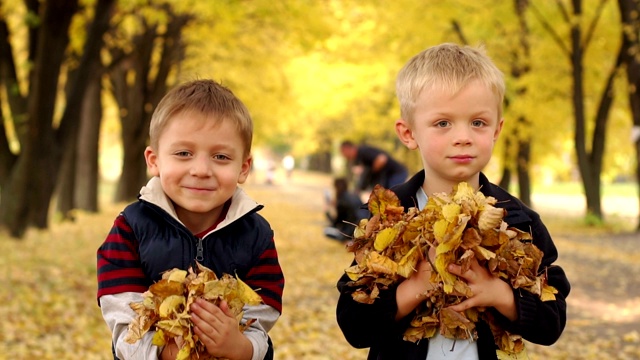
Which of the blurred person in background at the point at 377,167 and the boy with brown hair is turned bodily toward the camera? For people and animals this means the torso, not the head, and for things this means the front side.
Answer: the boy with brown hair

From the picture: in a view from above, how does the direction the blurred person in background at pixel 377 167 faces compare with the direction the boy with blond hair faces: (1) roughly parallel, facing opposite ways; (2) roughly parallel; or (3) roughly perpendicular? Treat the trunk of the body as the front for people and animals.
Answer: roughly perpendicular

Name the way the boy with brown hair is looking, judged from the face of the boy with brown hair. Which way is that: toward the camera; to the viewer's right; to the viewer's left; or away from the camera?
toward the camera

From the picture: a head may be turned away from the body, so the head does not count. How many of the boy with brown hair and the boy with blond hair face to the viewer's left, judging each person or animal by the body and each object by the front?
0

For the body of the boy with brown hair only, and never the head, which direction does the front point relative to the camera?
toward the camera

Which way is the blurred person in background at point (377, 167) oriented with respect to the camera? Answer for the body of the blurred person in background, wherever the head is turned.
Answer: to the viewer's left

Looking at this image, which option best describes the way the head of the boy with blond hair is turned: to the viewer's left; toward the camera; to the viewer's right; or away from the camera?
toward the camera

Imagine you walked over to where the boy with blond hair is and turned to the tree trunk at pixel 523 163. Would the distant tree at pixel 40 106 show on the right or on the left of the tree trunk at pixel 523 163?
left

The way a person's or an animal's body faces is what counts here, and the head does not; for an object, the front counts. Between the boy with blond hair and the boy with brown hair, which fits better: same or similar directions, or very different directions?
same or similar directions

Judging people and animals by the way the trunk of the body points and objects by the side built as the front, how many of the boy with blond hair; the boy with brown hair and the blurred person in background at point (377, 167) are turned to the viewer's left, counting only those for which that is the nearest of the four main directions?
1

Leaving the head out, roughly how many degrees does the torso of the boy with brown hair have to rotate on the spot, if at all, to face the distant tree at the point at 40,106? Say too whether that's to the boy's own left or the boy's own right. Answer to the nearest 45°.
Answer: approximately 180°

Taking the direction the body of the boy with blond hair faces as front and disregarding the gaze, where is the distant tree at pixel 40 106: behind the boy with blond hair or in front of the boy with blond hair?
behind

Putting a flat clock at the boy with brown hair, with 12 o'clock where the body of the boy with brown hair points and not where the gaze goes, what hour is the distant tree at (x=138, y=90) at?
The distant tree is roughly at 6 o'clock from the boy with brown hair.

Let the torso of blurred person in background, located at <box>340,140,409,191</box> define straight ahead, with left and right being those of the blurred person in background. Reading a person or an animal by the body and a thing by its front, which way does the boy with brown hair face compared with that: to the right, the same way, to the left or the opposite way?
to the left

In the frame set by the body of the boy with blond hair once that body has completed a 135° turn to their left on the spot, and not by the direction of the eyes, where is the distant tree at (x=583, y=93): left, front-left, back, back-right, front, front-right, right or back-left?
front-left

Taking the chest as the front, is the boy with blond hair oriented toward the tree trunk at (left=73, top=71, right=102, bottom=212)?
no

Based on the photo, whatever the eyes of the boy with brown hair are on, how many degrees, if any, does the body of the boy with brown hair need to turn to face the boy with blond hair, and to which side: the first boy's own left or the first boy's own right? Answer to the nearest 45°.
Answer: approximately 90° to the first boy's own left

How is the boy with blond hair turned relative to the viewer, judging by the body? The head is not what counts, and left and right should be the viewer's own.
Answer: facing the viewer

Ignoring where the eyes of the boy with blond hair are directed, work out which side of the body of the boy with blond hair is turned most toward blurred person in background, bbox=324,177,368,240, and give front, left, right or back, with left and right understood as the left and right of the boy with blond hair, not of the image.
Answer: back
